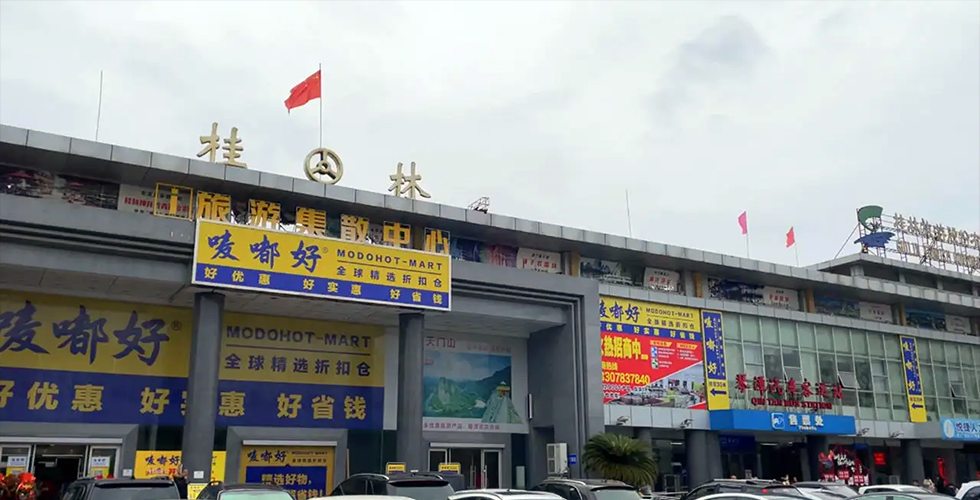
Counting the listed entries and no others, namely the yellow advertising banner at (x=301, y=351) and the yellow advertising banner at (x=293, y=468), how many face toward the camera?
2

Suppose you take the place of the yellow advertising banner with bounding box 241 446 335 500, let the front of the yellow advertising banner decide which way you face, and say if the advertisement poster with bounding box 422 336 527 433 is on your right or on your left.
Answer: on your left

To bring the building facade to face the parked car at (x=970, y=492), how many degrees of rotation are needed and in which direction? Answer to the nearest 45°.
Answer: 0° — it already faces it

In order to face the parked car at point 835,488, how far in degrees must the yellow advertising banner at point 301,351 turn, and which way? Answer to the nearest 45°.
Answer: approximately 45° to its left

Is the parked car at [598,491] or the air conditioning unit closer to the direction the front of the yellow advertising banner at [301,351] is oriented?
the parked car

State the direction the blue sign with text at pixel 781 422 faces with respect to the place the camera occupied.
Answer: facing the viewer and to the right of the viewer

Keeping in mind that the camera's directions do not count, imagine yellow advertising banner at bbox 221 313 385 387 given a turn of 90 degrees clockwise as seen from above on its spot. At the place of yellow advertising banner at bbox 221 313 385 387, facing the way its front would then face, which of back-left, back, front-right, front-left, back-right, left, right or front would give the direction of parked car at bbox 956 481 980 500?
back-left

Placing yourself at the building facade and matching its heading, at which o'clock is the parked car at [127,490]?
The parked car is roughly at 2 o'clock from the building facade.

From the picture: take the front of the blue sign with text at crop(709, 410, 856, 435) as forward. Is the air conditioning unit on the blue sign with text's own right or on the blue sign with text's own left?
on the blue sign with text's own right

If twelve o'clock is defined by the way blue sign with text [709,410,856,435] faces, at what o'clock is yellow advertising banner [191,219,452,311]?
The yellow advertising banner is roughly at 3 o'clock from the blue sign with text.

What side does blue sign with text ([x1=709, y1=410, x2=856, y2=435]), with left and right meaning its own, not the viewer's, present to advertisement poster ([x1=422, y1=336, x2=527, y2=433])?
right

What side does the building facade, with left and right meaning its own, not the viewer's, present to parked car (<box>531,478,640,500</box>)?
front
